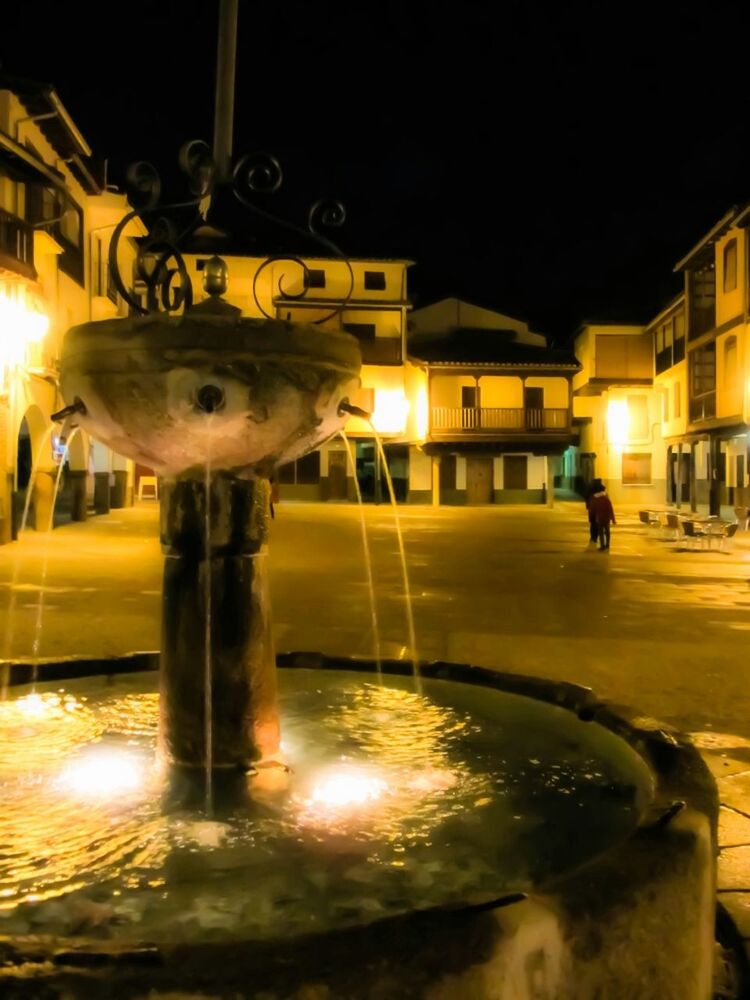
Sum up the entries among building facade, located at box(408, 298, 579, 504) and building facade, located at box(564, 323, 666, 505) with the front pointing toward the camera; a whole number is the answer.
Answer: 2

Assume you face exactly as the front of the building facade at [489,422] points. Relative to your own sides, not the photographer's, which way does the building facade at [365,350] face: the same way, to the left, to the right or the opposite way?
the same way

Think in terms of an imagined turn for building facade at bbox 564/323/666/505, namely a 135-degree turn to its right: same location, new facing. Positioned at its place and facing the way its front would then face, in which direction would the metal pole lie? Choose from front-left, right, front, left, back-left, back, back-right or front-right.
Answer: back-left

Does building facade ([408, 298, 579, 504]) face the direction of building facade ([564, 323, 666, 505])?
no

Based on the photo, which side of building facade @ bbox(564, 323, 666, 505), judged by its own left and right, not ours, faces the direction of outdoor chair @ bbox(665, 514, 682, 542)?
front

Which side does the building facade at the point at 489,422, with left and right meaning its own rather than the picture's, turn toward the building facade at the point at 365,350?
right

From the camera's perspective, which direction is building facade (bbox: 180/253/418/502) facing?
toward the camera

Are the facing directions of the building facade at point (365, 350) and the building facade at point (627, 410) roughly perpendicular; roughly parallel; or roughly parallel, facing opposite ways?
roughly parallel

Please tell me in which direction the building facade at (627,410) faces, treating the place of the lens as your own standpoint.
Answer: facing the viewer

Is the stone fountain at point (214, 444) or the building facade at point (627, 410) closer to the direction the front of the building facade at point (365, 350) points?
the stone fountain

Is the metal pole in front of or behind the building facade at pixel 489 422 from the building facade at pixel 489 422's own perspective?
in front

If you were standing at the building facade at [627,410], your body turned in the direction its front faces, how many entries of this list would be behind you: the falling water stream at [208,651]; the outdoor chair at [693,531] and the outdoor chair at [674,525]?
0

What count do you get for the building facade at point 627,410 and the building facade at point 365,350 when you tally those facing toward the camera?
2

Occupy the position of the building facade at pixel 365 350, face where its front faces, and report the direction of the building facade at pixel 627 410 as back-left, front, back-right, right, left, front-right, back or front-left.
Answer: left

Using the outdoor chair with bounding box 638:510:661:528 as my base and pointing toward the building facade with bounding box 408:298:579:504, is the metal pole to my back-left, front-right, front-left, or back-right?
back-left

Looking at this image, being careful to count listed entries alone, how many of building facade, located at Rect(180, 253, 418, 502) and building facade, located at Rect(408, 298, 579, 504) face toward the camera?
2

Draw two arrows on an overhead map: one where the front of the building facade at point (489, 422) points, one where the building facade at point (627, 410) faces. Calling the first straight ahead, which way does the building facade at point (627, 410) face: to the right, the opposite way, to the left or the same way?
the same way

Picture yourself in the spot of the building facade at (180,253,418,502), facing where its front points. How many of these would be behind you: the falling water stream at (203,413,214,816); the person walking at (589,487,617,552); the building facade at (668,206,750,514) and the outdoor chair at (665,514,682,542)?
0

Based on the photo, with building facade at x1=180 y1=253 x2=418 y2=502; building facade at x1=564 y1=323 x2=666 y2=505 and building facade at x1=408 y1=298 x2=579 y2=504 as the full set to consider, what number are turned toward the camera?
3
